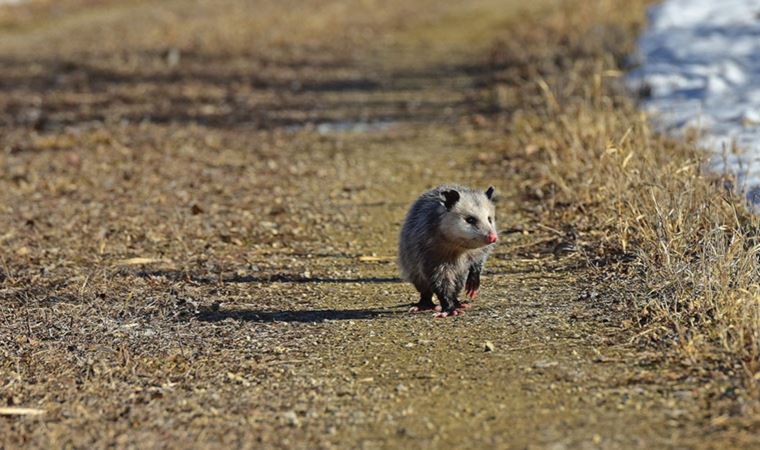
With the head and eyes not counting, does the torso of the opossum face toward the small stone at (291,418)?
no

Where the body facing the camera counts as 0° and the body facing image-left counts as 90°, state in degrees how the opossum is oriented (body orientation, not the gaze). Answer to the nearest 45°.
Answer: approximately 315°
